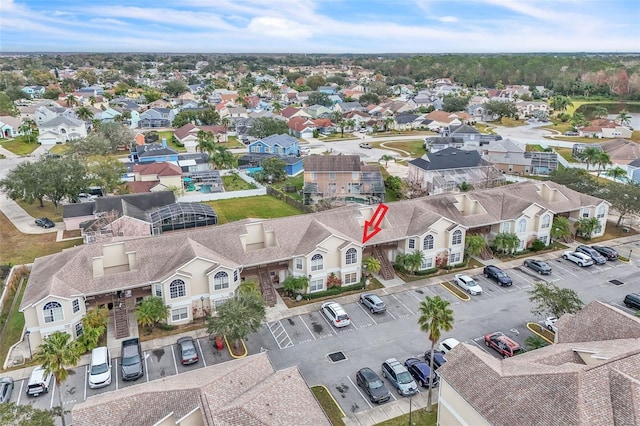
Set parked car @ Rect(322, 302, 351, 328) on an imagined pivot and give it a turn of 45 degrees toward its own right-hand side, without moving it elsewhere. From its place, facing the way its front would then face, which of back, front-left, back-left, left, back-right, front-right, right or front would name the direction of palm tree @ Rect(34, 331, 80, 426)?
back-left

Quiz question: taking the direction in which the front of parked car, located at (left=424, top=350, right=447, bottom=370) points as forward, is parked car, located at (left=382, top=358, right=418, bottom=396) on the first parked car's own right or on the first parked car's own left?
on the first parked car's own right

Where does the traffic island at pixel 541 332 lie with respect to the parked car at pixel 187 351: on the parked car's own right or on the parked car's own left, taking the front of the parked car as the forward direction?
on the parked car's own right

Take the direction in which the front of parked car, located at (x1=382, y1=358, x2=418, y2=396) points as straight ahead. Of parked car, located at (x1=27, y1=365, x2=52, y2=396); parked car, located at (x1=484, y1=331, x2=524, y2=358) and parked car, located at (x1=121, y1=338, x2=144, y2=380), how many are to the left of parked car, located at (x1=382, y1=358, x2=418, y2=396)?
1

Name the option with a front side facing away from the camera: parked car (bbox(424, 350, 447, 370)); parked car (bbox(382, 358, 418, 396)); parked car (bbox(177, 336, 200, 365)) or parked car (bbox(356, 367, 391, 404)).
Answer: parked car (bbox(177, 336, 200, 365))

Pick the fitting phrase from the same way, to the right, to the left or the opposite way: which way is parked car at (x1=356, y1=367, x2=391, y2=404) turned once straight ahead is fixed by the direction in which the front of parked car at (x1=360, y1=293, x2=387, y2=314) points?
the opposite way

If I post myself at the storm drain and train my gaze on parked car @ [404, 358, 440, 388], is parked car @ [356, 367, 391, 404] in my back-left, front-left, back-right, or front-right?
front-right

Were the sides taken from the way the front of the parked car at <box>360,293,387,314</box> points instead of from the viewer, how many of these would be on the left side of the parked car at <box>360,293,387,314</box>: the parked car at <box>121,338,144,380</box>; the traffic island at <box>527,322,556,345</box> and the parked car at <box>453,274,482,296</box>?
1

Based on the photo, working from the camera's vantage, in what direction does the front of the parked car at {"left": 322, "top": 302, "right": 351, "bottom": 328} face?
facing away from the viewer and to the left of the viewer

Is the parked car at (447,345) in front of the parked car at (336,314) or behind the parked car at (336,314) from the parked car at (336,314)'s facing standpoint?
behind

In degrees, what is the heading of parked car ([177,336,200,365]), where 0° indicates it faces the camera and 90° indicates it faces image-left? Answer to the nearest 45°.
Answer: approximately 180°

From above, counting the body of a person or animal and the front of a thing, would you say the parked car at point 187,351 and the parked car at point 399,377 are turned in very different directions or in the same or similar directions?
very different directions

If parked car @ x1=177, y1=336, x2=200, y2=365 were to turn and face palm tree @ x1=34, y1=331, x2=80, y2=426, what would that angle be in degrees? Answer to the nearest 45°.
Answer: approximately 135° to its left

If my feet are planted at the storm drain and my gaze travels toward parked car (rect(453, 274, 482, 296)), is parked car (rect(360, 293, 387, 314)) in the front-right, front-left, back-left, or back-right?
front-left
